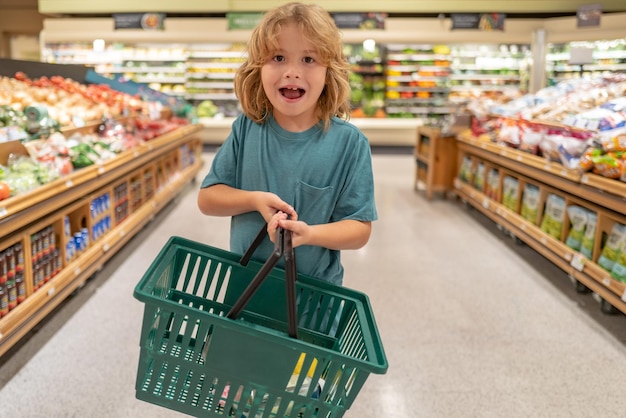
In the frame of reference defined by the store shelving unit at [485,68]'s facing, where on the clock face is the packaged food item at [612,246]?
The packaged food item is roughly at 12 o'clock from the store shelving unit.

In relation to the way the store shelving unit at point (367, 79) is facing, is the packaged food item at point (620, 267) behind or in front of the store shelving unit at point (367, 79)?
in front

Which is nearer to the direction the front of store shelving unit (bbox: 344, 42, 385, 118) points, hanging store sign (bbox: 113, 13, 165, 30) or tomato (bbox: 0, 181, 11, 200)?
the tomato

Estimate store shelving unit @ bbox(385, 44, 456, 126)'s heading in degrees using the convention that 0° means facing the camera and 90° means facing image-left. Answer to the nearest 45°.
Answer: approximately 0°

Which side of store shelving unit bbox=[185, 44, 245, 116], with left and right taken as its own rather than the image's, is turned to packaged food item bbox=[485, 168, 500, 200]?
front

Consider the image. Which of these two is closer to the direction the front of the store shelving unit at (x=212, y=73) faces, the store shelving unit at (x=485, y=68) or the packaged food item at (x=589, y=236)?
the packaged food item

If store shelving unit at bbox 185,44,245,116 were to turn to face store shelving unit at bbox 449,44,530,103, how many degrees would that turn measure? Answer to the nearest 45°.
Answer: approximately 90° to its left

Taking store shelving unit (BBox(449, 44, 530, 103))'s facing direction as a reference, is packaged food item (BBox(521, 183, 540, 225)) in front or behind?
in front
